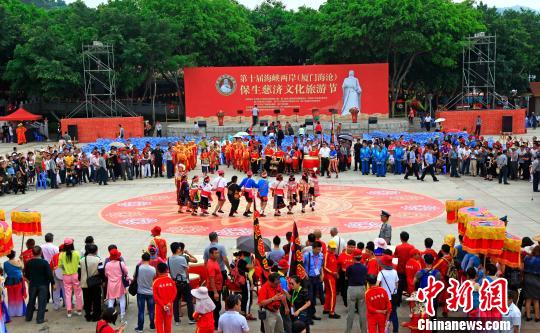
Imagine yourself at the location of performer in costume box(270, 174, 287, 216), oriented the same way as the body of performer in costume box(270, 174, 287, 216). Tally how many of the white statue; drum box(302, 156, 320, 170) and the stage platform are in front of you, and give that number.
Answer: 3

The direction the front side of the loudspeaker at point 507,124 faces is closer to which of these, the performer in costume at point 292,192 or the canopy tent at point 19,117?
the performer in costume

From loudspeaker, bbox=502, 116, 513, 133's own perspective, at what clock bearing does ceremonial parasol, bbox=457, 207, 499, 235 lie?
The ceremonial parasol is roughly at 12 o'clock from the loudspeaker.

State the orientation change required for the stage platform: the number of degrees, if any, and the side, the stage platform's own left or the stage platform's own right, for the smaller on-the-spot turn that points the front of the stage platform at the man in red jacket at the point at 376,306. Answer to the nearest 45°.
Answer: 0° — it already faces them

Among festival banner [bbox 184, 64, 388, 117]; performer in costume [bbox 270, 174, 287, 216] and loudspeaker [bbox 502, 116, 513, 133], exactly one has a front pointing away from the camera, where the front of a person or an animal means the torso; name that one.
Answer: the performer in costume

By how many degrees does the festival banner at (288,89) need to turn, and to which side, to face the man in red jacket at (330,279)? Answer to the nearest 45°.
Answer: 0° — it already faces them

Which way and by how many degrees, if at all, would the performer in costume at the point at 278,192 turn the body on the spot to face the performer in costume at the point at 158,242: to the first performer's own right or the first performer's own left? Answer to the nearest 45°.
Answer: approximately 180°

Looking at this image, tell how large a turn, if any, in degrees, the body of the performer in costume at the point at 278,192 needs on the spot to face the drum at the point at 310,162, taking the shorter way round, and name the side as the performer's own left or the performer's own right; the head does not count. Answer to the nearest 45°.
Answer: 0° — they already face it

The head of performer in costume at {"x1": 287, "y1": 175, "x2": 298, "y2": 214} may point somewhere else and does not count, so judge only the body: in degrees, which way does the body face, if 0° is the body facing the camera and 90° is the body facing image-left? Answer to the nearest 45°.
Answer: approximately 180°

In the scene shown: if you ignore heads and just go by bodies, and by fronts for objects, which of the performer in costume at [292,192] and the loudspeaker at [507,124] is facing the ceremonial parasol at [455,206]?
the loudspeaker

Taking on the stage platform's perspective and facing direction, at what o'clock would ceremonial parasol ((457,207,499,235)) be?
The ceremonial parasol is roughly at 12 o'clock from the stage platform.

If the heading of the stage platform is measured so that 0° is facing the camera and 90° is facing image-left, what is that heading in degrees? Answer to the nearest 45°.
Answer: approximately 0°

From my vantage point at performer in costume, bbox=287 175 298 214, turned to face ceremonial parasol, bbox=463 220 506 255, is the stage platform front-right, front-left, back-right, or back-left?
back-left
